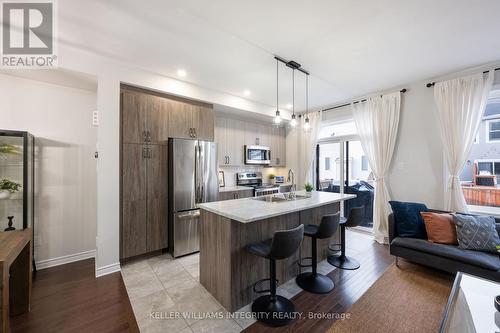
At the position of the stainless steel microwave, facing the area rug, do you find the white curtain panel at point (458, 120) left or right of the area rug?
left

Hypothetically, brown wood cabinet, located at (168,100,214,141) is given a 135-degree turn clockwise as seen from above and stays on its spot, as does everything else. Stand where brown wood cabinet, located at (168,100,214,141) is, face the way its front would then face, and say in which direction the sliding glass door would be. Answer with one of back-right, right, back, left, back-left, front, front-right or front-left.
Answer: back

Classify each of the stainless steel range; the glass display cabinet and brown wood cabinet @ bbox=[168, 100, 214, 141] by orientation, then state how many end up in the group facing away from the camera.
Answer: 0

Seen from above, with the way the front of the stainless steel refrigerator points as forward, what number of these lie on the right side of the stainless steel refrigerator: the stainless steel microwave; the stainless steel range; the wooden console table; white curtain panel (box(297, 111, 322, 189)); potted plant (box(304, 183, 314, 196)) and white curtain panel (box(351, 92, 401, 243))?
1

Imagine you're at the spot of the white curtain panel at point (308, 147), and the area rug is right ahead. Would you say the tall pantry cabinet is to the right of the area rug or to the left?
right

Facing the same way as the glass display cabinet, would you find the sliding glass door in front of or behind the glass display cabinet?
in front

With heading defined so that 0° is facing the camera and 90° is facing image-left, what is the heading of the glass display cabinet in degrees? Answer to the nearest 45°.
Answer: approximately 315°

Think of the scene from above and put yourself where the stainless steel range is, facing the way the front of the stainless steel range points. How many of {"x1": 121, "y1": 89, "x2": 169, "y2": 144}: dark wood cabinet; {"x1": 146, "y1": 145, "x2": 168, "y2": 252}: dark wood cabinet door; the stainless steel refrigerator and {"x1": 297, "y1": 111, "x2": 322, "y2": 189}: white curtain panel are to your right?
3

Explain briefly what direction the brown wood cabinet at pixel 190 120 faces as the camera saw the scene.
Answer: facing the viewer and to the right of the viewer

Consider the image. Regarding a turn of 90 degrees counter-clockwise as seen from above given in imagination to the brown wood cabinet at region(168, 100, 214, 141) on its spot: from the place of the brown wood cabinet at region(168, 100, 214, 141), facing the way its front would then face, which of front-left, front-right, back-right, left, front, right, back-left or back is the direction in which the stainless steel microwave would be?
front

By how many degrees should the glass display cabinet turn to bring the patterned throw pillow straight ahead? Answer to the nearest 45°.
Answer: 0° — it already faces it

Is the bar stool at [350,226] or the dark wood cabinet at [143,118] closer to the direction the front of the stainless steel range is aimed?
the bar stool

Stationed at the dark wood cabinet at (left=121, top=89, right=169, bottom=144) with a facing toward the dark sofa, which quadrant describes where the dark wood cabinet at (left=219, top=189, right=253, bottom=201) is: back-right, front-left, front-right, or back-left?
front-left

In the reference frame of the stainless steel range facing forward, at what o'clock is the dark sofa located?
The dark sofa is roughly at 12 o'clock from the stainless steel range.

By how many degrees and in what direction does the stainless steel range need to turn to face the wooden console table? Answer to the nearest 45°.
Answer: approximately 90° to its right

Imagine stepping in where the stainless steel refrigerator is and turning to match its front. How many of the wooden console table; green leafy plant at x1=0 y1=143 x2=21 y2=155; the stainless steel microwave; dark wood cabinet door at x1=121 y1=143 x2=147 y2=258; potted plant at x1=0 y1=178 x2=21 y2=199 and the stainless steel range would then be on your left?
2

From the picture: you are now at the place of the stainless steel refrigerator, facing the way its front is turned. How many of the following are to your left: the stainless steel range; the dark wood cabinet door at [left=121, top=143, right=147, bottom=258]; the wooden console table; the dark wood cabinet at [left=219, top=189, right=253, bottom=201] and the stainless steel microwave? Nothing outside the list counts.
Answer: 3
